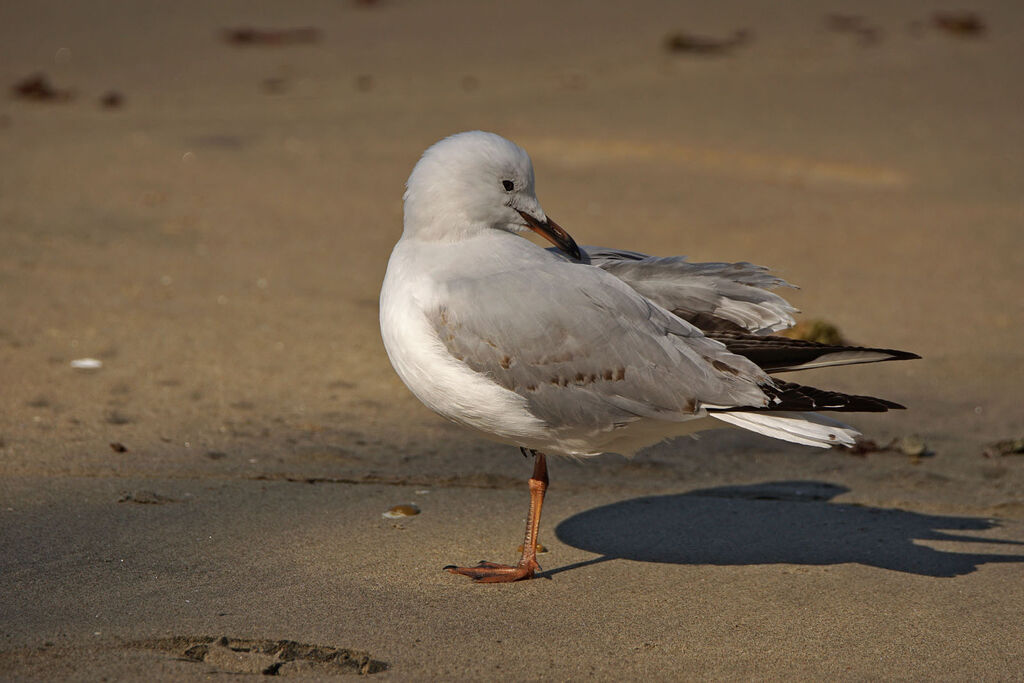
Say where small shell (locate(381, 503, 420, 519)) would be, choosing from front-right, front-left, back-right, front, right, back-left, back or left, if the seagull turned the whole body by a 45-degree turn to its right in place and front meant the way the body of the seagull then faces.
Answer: front

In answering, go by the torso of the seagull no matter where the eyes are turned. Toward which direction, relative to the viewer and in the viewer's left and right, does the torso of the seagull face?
facing to the left of the viewer
